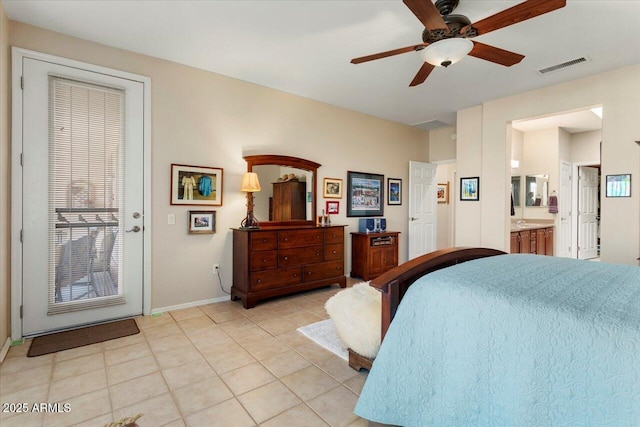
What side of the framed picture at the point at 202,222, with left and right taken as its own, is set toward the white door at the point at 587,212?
left

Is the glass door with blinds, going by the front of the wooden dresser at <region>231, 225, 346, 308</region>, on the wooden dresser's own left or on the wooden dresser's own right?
on the wooden dresser's own right

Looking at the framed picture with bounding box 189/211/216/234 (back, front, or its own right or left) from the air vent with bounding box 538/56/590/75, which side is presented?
left

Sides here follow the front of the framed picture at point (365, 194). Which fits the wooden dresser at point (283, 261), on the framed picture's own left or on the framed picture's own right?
on the framed picture's own right

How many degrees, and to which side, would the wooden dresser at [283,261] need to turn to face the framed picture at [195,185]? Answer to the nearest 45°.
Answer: approximately 135° to its right

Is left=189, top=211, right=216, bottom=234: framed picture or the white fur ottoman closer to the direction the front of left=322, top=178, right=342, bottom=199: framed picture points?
the white fur ottoman

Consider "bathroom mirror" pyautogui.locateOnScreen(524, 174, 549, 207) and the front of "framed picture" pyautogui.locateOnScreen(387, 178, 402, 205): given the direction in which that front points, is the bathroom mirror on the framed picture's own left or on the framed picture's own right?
on the framed picture's own left

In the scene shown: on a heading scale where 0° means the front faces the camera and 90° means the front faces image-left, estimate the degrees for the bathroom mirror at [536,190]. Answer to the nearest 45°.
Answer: approximately 0°

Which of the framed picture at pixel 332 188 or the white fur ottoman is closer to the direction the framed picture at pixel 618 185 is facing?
the white fur ottoman
